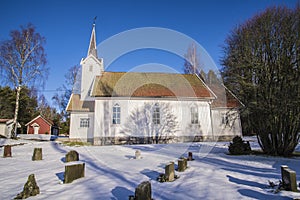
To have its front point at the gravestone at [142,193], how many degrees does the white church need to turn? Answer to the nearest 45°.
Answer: approximately 90° to its left

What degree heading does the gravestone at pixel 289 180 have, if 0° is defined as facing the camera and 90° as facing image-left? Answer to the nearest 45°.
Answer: approximately 45°

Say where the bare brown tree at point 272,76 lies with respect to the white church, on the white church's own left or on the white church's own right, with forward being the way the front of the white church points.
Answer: on the white church's own left

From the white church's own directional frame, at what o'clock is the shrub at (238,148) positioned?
The shrub is roughly at 8 o'clock from the white church.

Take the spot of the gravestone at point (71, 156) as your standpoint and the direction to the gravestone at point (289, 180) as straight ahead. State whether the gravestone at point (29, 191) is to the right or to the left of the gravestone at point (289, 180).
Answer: right

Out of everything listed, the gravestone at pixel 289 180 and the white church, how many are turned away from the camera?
0

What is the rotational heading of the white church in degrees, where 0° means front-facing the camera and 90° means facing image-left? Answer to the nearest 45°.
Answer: approximately 90°

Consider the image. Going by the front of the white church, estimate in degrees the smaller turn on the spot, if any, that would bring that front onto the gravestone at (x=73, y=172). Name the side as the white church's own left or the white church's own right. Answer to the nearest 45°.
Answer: approximately 90° to the white church's own left

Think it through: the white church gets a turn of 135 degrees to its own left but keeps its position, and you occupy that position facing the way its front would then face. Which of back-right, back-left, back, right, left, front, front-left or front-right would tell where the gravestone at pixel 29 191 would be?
front-right

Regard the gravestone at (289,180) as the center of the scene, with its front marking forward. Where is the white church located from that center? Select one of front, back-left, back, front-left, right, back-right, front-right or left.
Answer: right

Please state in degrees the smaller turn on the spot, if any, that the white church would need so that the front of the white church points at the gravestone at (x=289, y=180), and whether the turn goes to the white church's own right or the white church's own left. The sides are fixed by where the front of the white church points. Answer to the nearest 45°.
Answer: approximately 90° to the white church's own left
